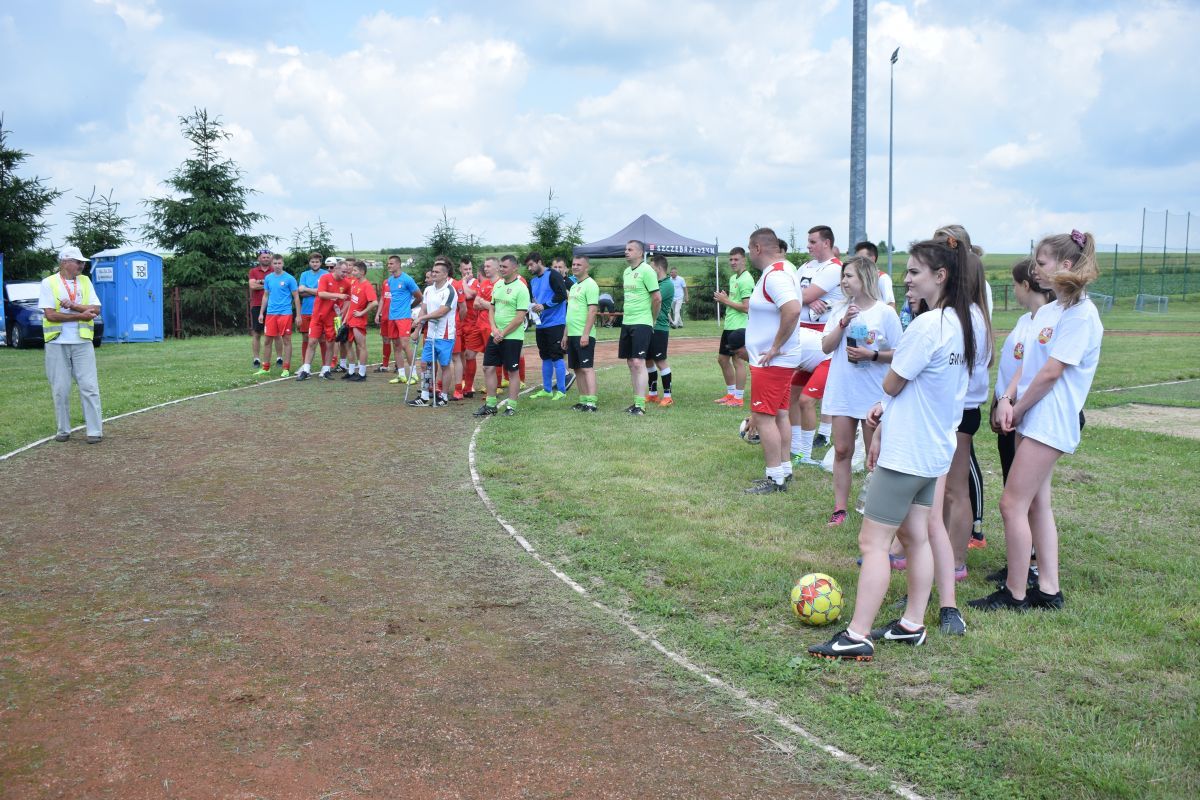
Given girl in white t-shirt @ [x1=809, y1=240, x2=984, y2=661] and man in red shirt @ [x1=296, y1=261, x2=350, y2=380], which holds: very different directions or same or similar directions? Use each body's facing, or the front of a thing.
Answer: very different directions

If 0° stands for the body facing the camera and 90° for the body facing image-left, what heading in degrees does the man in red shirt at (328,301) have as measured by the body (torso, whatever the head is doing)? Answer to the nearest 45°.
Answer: approximately 315°

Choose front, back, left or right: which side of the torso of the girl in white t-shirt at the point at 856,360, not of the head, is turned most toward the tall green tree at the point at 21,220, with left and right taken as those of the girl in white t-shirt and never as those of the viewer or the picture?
right

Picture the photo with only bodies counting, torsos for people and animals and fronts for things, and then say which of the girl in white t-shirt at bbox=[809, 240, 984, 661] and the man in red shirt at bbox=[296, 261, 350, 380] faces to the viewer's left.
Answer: the girl in white t-shirt

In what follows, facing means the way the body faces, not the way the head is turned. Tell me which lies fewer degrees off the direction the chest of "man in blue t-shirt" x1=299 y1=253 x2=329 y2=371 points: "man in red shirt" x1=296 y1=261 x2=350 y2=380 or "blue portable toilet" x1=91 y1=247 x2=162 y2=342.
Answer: the man in red shirt

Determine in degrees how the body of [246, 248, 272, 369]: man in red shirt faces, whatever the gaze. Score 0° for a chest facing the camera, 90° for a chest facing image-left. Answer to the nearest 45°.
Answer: approximately 0°

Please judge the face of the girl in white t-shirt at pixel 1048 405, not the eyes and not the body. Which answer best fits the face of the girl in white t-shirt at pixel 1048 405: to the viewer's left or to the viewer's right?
to the viewer's left

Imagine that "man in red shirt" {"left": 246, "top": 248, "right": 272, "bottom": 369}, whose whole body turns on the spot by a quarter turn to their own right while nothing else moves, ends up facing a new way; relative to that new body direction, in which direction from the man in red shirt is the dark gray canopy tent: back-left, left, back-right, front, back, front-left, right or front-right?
back-right

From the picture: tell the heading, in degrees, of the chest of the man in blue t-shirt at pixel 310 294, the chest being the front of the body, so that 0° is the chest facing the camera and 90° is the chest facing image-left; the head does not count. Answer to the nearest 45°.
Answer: approximately 0°
